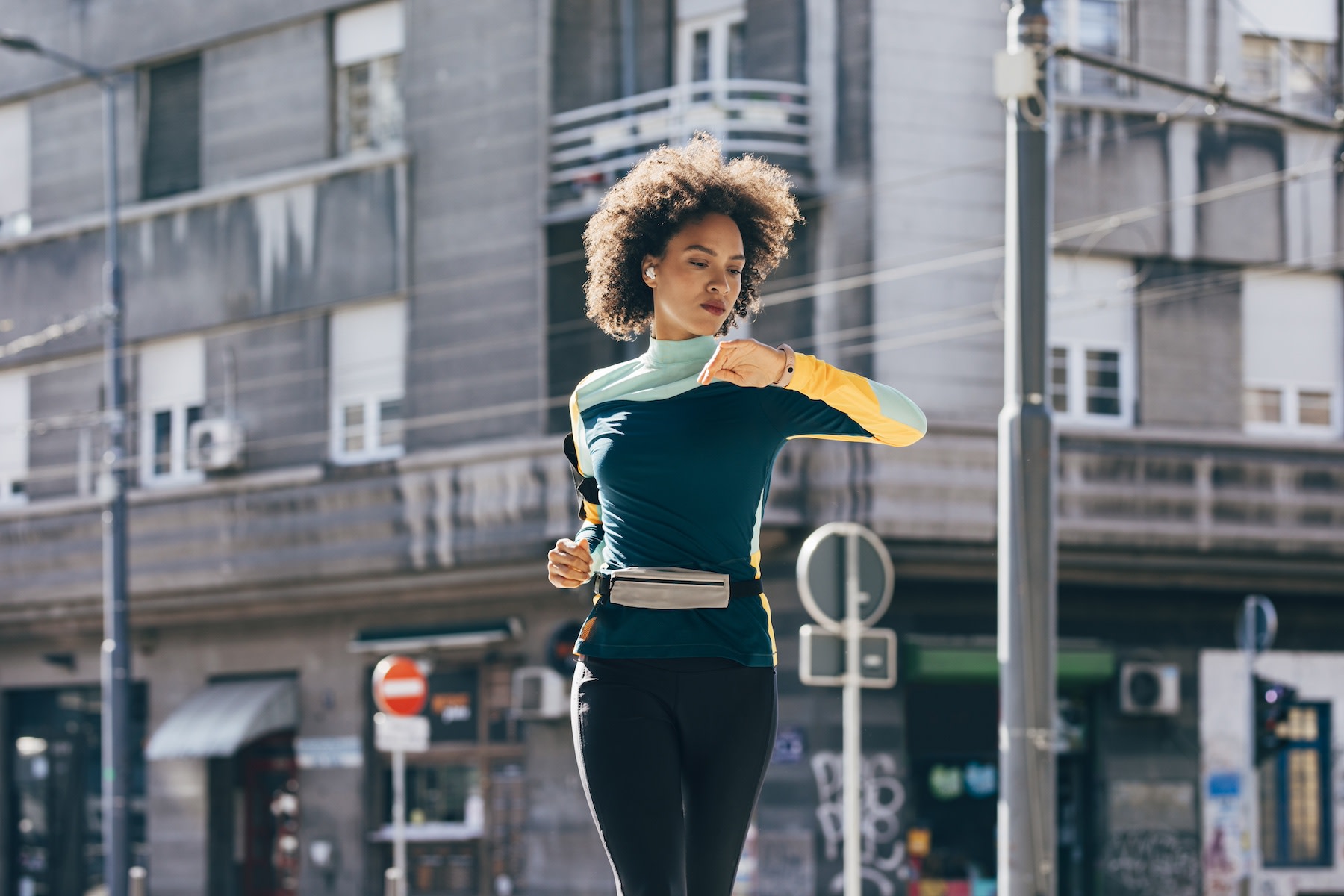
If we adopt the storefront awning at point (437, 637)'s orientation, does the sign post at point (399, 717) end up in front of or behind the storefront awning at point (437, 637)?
in front

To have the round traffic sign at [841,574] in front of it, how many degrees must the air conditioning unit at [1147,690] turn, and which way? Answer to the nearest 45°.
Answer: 0° — it already faces it

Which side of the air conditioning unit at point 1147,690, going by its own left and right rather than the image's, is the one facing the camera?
front

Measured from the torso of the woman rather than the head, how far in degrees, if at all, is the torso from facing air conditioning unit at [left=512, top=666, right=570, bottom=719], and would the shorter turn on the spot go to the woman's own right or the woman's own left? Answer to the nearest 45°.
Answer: approximately 180°

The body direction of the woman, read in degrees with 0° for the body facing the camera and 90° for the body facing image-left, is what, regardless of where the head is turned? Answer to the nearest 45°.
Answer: approximately 0°

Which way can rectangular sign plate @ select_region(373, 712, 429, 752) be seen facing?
toward the camera

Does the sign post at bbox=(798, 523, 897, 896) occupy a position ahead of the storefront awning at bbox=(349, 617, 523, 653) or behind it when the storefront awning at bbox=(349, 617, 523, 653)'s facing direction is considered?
ahead

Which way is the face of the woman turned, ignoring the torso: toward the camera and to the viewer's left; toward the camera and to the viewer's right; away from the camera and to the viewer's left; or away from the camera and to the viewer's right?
toward the camera and to the viewer's right

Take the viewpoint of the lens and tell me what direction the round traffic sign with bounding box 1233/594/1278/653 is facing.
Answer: facing away from the viewer and to the right of the viewer

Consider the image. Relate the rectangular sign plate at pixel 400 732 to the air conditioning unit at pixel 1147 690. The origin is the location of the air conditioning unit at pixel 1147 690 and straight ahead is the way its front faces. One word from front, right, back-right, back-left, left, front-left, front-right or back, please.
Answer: front-right

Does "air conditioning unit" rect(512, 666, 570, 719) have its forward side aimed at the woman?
yes

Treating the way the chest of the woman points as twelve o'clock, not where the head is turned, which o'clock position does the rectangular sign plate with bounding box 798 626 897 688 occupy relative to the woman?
The rectangular sign plate is roughly at 6 o'clock from the woman.
